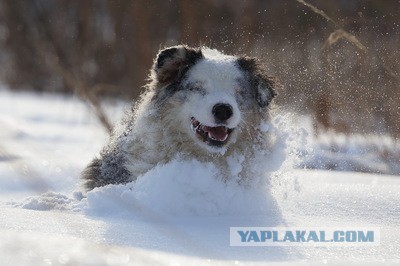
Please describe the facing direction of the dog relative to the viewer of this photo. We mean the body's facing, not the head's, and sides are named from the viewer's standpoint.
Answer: facing the viewer and to the right of the viewer
